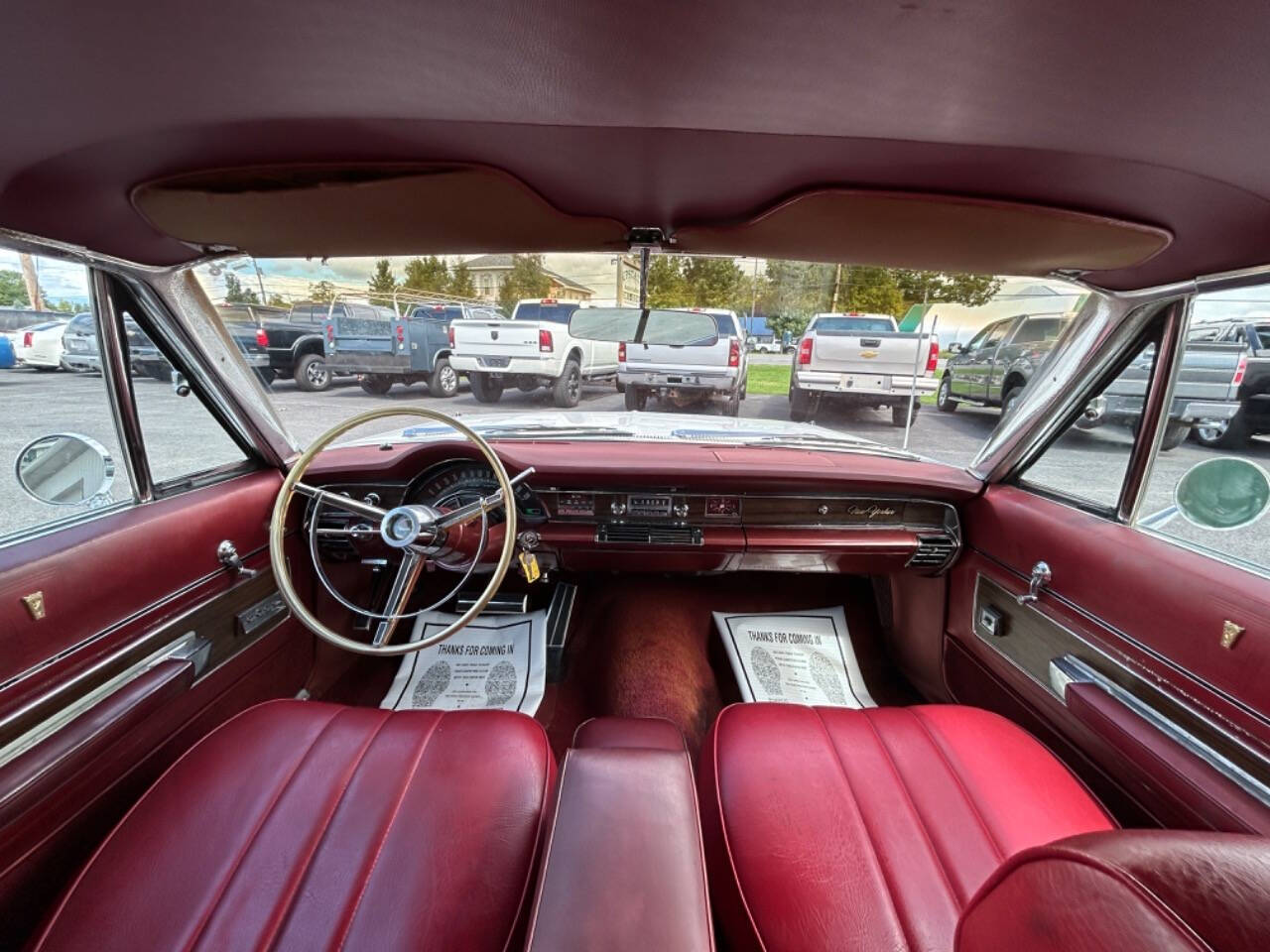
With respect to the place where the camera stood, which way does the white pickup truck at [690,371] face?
facing away from the viewer

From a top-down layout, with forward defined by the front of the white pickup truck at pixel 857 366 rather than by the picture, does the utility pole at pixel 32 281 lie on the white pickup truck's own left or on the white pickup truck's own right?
on the white pickup truck's own left

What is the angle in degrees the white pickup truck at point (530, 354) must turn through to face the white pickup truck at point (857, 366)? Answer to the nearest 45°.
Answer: approximately 45° to its right

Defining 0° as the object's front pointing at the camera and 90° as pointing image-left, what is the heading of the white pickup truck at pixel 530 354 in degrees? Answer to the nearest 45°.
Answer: approximately 225°

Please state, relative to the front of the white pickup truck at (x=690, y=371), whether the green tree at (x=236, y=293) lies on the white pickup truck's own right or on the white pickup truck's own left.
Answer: on the white pickup truck's own left

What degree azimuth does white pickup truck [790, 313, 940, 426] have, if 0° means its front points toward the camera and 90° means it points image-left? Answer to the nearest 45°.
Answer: approximately 180°
